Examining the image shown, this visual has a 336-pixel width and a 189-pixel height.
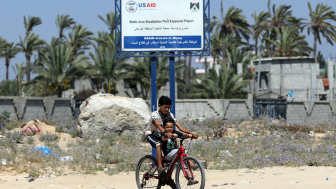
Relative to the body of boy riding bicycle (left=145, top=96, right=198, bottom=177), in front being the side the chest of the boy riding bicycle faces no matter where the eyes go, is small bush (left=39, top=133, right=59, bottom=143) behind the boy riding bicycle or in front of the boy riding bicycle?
behind

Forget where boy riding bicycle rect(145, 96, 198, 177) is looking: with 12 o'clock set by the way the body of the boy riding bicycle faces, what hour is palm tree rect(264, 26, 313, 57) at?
The palm tree is roughly at 8 o'clock from the boy riding bicycle.

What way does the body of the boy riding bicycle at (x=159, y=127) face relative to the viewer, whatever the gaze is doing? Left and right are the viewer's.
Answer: facing the viewer and to the right of the viewer

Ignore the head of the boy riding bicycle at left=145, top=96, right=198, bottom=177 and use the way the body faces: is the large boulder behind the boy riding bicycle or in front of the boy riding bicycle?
behind

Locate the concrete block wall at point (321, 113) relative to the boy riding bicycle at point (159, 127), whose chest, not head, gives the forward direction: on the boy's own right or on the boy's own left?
on the boy's own left

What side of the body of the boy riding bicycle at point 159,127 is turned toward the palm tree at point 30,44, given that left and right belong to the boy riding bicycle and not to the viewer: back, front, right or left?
back

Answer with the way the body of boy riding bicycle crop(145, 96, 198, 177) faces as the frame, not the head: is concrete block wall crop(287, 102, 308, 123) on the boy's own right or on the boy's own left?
on the boy's own left

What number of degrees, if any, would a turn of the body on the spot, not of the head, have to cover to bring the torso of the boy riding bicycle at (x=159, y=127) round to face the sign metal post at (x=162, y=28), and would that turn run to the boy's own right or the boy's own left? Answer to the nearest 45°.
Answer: approximately 135° to the boy's own left

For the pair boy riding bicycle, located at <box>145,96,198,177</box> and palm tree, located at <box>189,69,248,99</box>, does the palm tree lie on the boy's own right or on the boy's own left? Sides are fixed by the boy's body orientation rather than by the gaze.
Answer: on the boy's own left
